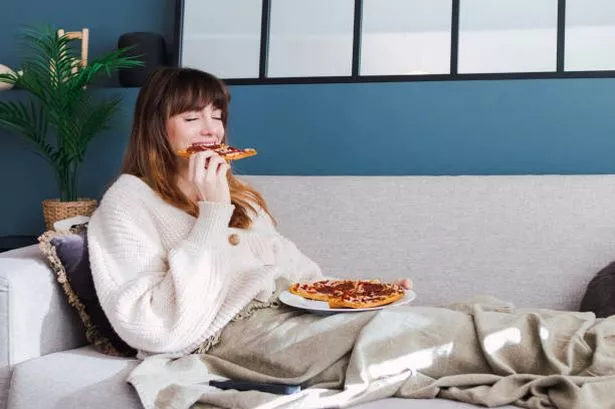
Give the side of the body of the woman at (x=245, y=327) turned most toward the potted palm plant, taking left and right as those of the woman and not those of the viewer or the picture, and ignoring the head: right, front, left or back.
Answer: back

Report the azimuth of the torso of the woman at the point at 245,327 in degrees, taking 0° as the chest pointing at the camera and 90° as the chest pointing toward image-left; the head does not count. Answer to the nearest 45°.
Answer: approximately 315°

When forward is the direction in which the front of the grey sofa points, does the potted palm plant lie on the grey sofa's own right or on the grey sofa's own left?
on the grey sofa's own right
